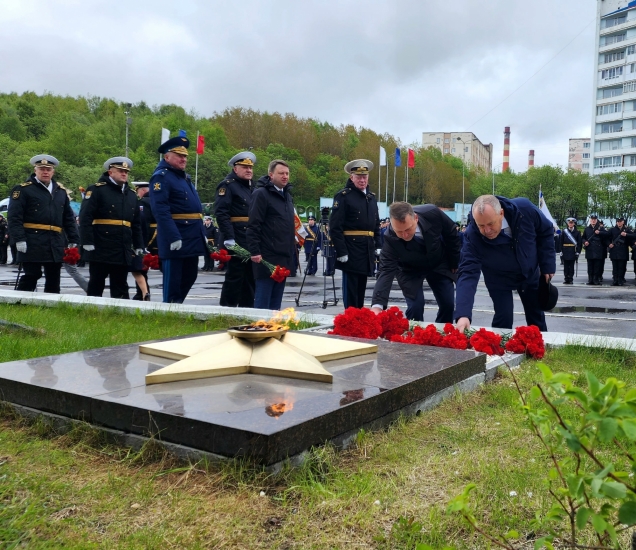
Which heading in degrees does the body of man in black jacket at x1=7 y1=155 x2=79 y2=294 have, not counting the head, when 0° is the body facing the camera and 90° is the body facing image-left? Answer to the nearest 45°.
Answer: approximately 315°

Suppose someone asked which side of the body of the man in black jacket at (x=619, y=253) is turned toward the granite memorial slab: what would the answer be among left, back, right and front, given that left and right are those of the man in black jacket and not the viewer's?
front

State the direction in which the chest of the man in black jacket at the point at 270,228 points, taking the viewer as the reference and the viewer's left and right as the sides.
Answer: facing the viewer and to the right of the viewer

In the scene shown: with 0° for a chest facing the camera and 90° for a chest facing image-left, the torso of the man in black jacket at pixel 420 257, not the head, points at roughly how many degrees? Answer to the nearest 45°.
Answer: approximately 45°

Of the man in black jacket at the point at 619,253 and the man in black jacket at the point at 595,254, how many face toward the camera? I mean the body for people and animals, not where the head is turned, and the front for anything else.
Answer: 2

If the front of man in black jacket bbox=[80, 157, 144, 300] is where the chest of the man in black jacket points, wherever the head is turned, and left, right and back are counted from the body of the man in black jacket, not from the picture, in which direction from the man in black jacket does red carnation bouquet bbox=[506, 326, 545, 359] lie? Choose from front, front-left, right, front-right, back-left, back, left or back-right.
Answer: front

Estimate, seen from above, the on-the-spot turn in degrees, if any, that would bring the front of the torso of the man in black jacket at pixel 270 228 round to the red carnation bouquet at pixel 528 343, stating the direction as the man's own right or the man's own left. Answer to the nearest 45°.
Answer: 0° — they already face it

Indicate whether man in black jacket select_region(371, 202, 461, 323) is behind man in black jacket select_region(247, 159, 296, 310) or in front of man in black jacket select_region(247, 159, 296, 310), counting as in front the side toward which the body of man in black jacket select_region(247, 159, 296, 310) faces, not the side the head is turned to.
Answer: in front

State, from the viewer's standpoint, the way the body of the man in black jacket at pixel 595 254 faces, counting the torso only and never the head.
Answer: toward the camera

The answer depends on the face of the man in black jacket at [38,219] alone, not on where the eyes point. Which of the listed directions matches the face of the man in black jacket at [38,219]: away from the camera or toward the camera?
toward the camera

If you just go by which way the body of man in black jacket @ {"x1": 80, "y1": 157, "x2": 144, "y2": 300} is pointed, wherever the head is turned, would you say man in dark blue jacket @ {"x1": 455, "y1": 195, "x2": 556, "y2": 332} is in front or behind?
in front

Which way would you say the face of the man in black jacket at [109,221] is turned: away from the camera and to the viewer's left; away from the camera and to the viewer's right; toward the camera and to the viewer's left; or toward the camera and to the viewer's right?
toward the camera and to the viewer's right

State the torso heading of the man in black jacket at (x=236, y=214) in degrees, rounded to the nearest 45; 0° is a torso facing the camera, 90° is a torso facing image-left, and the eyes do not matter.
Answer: approximately 315°
